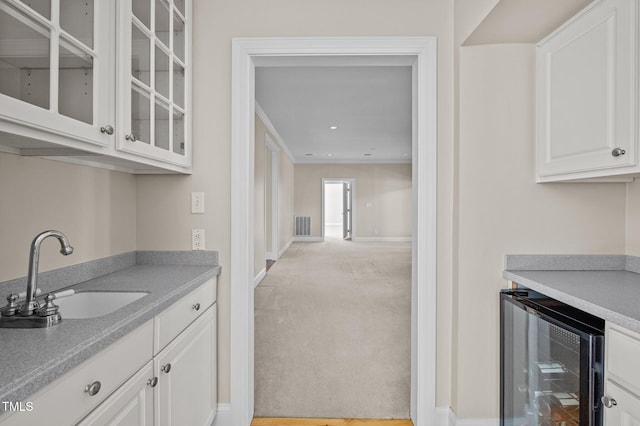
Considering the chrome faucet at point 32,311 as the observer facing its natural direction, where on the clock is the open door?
The open door is roughly at 9 o'clock from the chrome faucet.

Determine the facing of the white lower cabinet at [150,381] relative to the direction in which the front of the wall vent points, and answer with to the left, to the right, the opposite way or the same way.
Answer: to the left

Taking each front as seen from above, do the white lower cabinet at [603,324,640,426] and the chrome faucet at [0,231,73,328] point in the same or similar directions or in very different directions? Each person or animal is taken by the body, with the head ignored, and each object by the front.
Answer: very different directions

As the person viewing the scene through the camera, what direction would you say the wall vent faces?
facing the viewer

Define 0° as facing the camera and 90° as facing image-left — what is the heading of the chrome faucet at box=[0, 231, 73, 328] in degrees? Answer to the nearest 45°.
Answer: approximately 315°

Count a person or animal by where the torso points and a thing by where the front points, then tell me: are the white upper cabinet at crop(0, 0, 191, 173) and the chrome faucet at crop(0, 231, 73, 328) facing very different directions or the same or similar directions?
same or similar directions

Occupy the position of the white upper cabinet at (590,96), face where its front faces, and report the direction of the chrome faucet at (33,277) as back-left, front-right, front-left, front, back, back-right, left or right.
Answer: front

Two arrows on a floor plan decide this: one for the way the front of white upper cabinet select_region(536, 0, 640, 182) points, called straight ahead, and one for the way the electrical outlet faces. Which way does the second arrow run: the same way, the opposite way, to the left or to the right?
to the left

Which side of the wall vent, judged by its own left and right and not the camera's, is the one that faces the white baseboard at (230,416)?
front

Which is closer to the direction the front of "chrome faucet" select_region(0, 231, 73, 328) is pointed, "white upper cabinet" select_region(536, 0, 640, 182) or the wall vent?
the white upper cabinet

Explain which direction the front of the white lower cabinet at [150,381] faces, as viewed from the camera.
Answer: facing the viewer and to the right of the viewer

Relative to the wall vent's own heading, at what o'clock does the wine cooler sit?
The wine cooler is roughly at 12 o'clock from the wall vent.

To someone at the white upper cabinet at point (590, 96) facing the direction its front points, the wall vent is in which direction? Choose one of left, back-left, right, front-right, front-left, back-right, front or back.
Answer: right

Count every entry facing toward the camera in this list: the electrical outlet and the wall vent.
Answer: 2

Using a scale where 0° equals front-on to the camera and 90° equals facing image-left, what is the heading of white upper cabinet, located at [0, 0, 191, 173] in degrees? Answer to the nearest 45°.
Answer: approximately 315°

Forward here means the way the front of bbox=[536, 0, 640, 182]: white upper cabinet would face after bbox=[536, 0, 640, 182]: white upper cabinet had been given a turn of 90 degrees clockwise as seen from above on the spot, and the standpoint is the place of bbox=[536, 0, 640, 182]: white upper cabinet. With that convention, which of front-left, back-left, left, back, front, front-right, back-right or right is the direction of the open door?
front

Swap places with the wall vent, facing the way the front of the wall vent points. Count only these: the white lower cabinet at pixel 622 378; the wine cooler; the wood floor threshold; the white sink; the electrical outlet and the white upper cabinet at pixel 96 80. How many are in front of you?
6

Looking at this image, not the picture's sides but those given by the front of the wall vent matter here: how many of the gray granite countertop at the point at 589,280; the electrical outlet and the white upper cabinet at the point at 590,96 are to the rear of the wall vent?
0

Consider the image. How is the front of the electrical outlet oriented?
toward the camera
